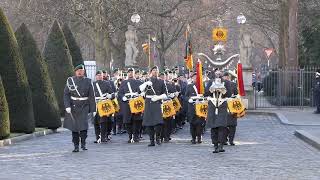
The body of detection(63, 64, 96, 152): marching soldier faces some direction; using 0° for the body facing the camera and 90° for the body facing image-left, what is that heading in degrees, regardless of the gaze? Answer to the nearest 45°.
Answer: approximately 0°

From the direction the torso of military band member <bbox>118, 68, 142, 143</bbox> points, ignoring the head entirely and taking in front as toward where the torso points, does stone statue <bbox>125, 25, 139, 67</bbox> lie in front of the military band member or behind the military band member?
behind

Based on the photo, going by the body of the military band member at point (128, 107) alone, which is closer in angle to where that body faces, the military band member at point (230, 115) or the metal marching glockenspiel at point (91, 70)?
the military band member

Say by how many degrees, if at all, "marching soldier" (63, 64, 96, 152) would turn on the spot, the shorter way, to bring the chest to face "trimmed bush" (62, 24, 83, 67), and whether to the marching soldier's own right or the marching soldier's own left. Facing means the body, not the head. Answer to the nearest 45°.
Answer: approximately 180°

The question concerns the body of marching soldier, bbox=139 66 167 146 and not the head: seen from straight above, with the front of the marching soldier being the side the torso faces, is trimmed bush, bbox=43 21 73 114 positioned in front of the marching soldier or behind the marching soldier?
behind
